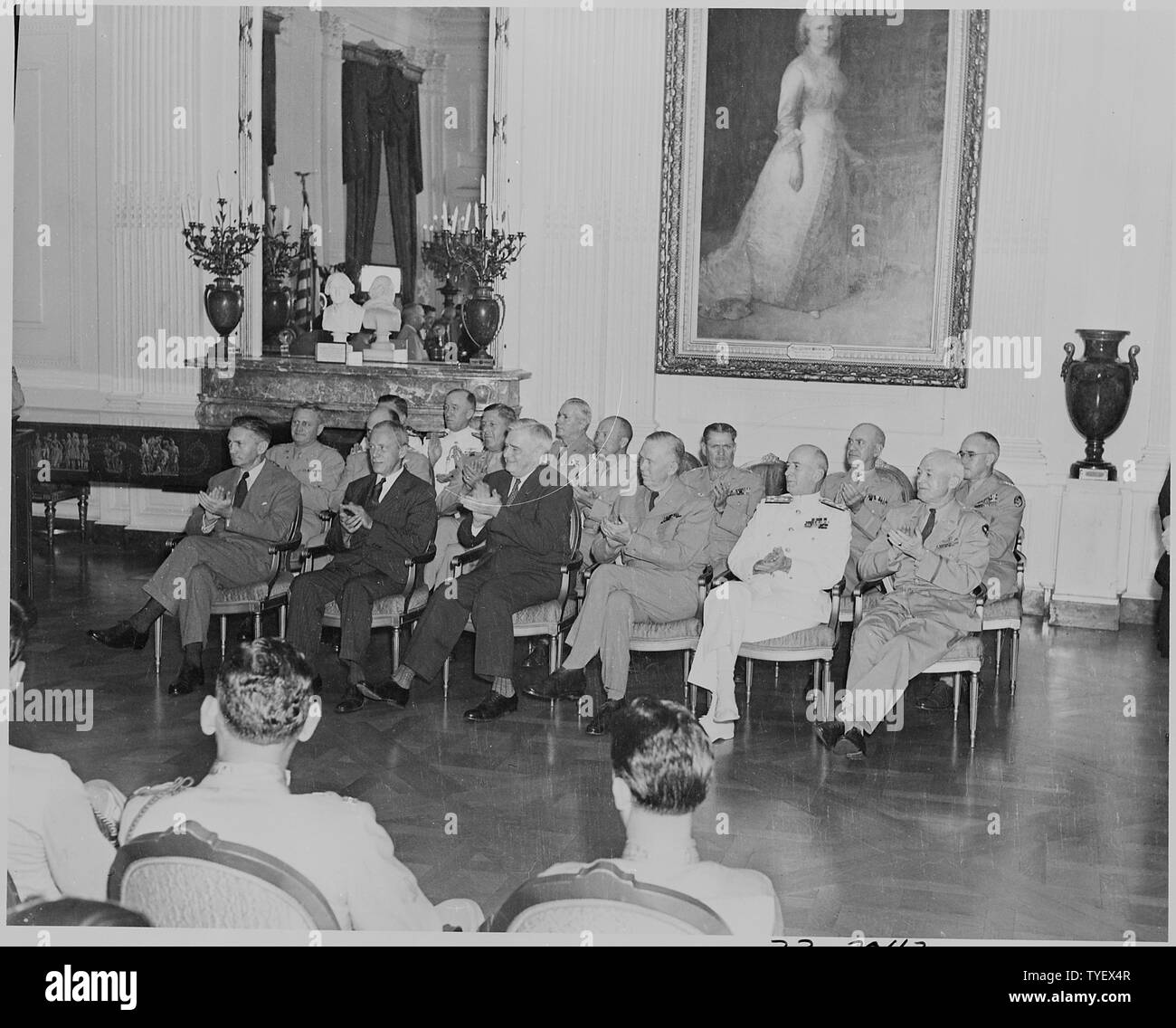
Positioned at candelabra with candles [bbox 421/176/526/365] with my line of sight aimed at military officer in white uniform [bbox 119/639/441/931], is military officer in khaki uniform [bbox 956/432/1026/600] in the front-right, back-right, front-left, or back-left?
front-left

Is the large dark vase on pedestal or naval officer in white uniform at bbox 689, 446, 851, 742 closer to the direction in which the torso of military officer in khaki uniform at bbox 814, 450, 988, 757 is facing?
the naval officer in white uniform

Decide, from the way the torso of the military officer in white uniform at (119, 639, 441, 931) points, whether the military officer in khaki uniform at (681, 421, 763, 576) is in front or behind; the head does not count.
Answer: in front

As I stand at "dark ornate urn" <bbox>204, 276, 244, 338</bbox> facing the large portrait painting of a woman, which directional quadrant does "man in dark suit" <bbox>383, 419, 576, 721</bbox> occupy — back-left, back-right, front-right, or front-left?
front-right

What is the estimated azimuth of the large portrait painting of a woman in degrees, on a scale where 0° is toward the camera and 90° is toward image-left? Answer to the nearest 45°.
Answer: approximately 0°

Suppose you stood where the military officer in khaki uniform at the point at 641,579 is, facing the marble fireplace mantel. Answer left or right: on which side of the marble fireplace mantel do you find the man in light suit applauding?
left

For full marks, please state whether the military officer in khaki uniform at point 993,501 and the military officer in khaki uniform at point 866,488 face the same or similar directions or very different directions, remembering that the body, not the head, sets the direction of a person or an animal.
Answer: same or similar directions

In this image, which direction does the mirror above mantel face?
toward the camera

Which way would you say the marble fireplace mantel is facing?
toward the camera

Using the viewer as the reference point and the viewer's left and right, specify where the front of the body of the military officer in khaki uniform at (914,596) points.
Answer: facing the viewer and to the left of the viewer

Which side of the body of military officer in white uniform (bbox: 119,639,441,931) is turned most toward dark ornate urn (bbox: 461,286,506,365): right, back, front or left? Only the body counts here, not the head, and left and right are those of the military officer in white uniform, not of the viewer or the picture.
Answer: front

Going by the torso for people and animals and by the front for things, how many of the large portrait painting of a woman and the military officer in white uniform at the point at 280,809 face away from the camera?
1

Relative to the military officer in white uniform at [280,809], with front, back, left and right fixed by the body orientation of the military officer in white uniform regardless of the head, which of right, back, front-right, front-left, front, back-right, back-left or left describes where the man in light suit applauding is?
front

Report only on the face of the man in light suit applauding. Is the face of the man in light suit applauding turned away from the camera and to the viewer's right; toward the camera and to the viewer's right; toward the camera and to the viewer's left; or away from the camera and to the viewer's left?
toward the camera and to the viewer's left

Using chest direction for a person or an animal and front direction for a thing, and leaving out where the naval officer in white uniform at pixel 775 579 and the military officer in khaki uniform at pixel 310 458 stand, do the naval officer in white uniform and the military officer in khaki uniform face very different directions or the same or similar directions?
same or similar directions
